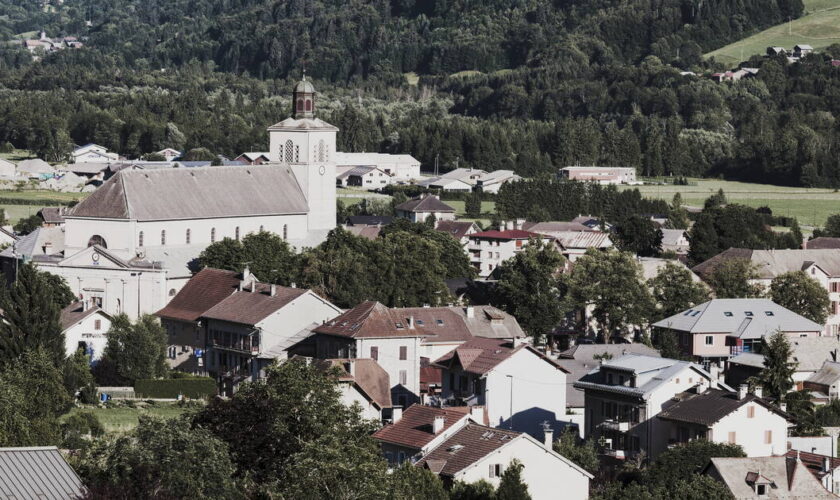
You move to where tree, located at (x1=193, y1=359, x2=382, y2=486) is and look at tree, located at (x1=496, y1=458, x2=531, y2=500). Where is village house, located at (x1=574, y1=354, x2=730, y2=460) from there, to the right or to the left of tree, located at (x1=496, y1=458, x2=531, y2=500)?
left

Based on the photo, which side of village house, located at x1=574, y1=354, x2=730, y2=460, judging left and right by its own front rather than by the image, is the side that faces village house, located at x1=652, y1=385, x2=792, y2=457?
left

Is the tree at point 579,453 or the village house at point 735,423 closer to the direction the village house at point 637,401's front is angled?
the tree

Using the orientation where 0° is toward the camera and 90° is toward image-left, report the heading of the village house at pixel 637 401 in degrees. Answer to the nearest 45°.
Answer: approximately 45°
